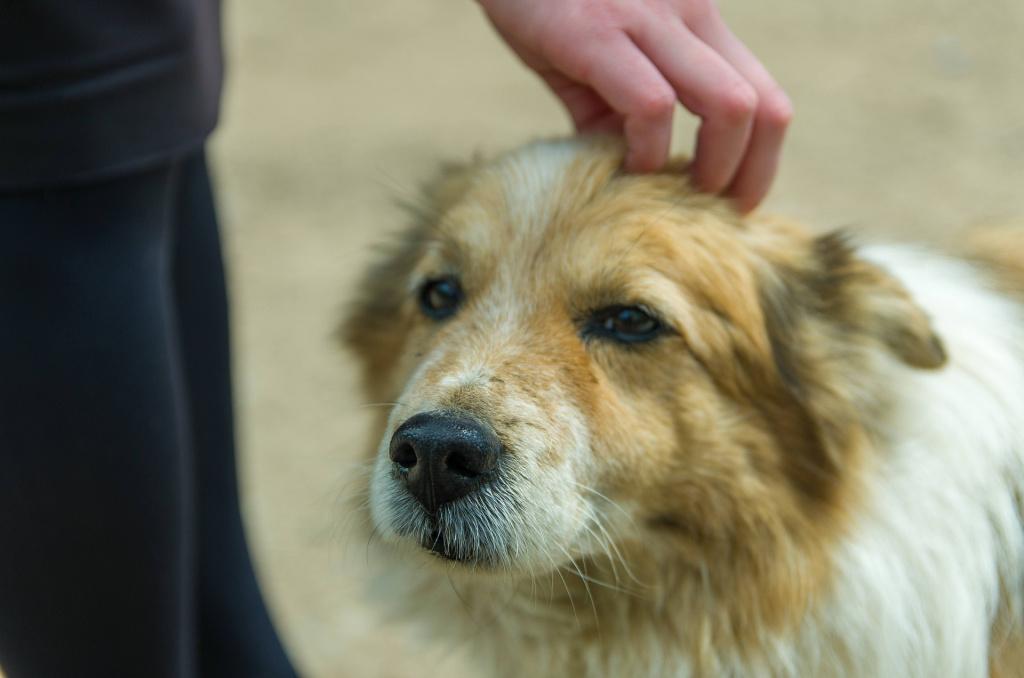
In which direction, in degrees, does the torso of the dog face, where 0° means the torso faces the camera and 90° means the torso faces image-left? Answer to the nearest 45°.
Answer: approximately 45°
